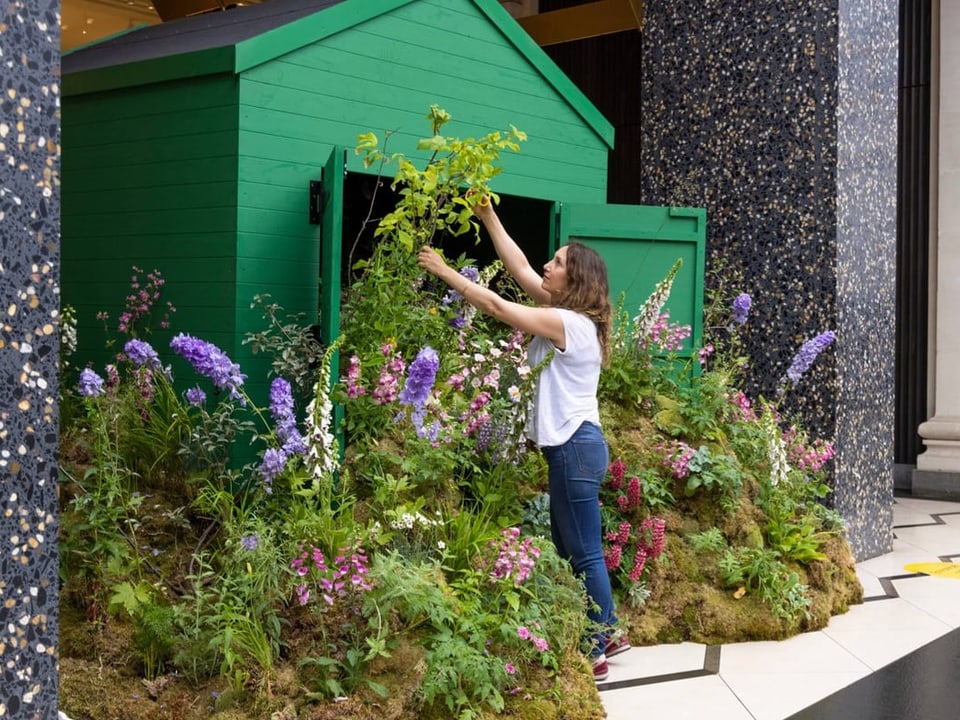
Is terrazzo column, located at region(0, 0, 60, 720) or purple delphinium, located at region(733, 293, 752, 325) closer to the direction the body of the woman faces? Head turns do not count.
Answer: the terrazzo column

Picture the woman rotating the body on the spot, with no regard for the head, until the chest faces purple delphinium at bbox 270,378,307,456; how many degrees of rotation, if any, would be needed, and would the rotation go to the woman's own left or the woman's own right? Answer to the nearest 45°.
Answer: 0° — they already face it

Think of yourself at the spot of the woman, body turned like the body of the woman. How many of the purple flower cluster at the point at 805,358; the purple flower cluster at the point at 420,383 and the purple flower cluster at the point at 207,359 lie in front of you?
2

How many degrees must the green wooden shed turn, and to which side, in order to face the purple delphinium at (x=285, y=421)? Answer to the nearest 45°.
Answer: approximately 45° to its right

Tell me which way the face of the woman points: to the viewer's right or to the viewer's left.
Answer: to the viewer's left

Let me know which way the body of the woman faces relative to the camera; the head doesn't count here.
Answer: to the viewer's left

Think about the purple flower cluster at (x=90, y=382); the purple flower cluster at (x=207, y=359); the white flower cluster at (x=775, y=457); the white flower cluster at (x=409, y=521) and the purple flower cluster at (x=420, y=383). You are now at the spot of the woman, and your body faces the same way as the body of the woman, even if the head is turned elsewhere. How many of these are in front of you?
4

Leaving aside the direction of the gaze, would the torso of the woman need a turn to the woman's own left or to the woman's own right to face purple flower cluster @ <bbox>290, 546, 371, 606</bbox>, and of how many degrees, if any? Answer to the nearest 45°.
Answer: approximately 45° to the woman's own left

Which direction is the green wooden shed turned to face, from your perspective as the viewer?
facing the viewer and to the right of the viewer

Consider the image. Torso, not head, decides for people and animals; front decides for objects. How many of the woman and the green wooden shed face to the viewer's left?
1

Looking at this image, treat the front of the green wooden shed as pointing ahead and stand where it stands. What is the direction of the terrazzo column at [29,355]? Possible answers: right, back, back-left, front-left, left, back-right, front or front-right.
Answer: front-right

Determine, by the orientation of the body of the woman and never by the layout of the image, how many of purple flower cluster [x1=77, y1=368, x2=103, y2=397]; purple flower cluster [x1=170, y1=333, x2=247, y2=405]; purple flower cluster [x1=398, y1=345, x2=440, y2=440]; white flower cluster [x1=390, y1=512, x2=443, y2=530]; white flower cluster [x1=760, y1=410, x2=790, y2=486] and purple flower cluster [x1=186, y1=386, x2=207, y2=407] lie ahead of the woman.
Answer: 5

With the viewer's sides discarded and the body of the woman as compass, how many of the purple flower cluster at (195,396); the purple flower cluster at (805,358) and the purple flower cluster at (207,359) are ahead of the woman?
2

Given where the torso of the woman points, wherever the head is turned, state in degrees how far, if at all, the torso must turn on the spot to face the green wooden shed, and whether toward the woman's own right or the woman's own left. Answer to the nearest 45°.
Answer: approximately 45° to the woman's own right
